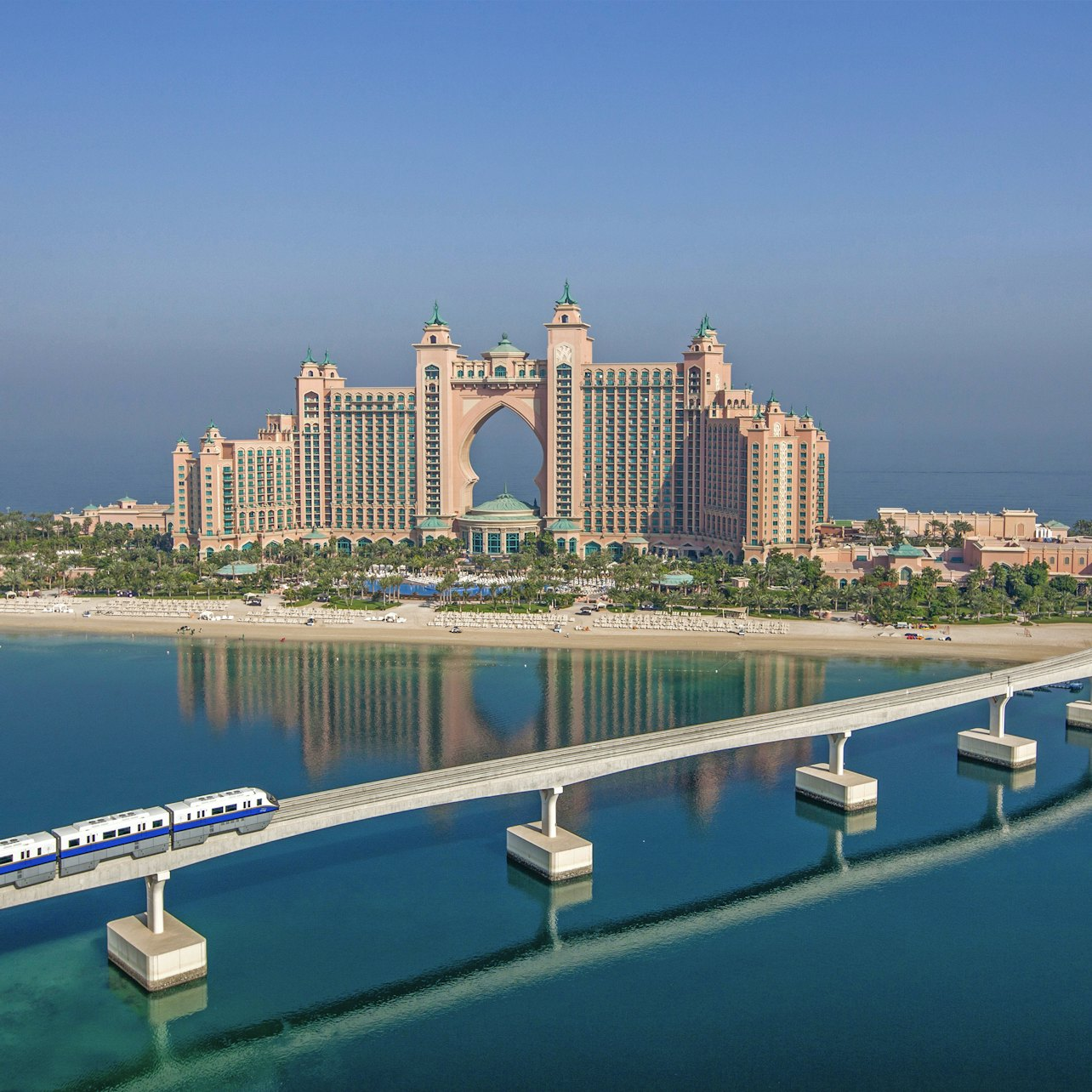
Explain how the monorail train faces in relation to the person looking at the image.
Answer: facing away from the viewer and to the right of the viewer
